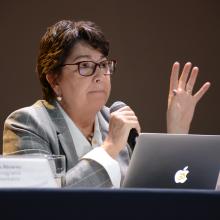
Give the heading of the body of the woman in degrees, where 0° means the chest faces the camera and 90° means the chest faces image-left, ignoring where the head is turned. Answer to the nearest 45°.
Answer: approximately 315°

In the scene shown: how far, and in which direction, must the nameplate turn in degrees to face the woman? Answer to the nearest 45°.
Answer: approximately 180°

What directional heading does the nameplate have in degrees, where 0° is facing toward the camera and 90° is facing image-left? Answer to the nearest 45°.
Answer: approximately 0°

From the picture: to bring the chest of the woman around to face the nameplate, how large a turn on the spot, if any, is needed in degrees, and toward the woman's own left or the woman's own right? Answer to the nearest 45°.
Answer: approximately 45° to the woman's own right
